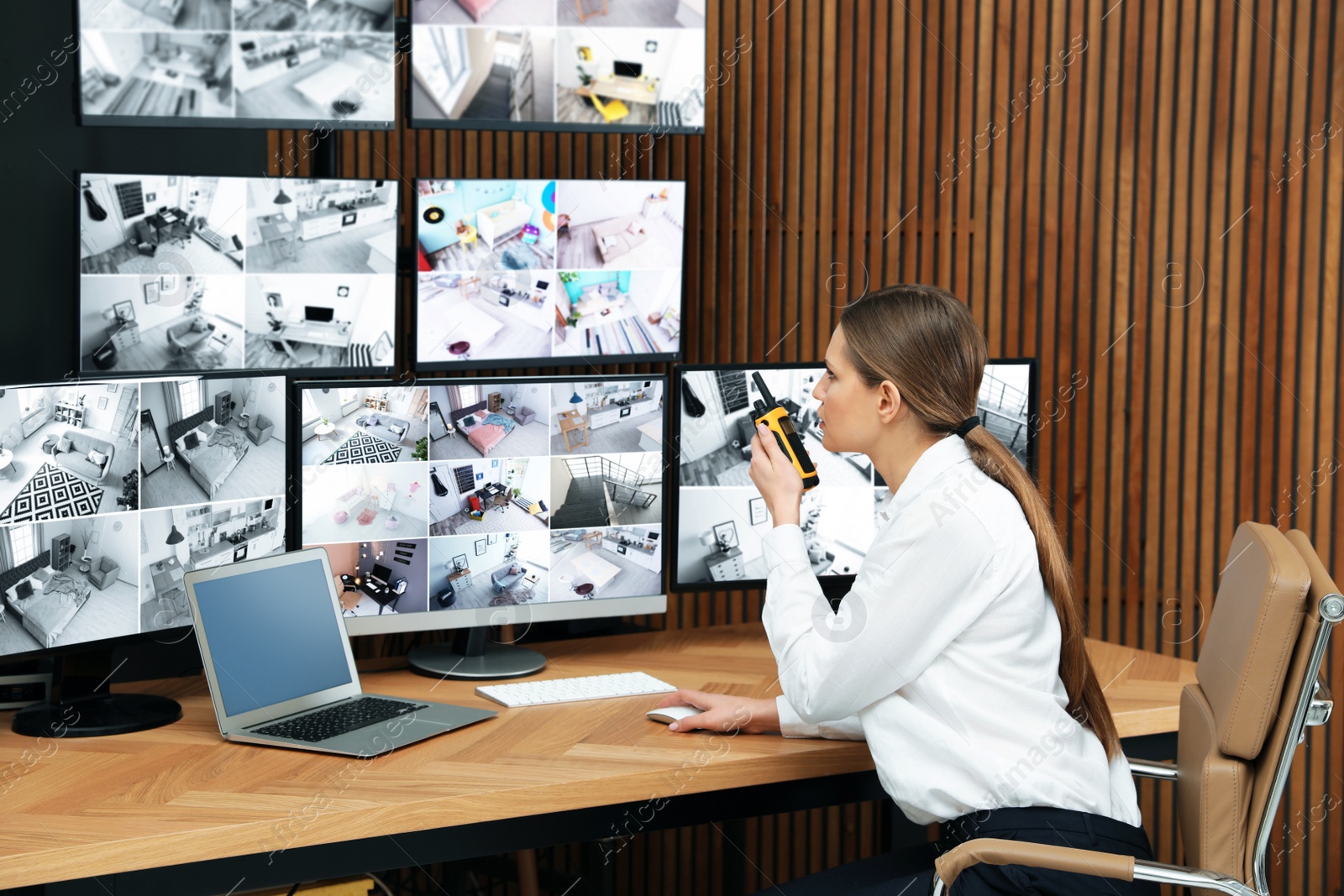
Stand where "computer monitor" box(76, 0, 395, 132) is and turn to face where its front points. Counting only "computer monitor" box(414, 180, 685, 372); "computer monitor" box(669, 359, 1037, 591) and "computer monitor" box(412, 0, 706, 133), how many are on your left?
3

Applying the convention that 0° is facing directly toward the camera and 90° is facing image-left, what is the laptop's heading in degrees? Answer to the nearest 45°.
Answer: approximately 315°

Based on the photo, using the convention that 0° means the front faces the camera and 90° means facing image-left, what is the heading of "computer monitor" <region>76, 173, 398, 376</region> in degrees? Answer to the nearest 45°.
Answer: approximately 0°

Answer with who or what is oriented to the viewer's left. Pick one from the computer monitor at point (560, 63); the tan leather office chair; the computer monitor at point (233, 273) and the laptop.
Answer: the tan leather office chair

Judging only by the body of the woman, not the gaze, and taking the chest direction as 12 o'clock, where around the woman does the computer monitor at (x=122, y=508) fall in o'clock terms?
The computer monitor is roughly at 12 o'clock from the woman.

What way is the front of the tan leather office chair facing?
to the viewer's left

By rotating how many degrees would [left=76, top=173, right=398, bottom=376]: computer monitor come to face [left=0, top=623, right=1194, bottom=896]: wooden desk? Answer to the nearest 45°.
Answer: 0° — it already faces it

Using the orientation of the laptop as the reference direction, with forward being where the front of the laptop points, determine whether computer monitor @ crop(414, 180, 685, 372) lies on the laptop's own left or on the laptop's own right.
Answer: on the laptop's own left

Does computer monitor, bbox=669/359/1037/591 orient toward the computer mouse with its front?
yes

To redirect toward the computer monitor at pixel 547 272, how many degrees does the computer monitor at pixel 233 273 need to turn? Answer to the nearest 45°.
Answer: approximately 90° to its left
